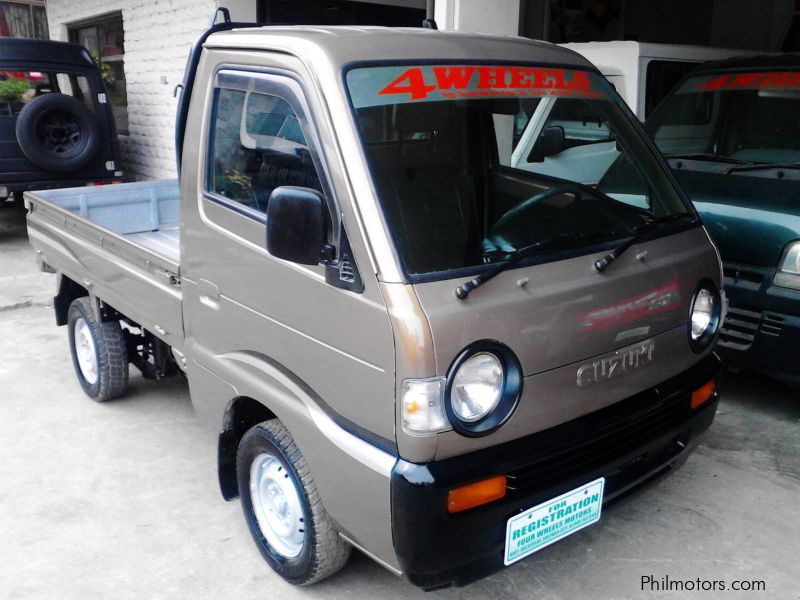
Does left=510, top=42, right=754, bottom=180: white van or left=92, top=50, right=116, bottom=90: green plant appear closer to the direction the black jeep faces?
the green plant

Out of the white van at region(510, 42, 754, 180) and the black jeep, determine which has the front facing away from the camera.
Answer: the black jeep

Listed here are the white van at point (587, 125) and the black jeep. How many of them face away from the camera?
1

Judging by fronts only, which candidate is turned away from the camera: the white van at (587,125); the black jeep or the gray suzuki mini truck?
the black jeep

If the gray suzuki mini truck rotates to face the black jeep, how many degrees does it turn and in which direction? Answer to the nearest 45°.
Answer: approximately 180°

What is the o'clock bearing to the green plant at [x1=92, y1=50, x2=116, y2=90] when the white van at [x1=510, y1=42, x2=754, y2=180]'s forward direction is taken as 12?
The green plant is roughly at 3 o'clock from the white van.

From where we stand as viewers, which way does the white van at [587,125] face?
facing the viewer and to the left of the viewer

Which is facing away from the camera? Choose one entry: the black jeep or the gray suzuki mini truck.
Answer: the black jeep

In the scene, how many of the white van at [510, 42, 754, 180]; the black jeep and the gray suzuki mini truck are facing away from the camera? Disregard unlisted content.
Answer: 1

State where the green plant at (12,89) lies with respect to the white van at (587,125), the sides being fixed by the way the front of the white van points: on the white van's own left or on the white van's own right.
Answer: on the white van's own right

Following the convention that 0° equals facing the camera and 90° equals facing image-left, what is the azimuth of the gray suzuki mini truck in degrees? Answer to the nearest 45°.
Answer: approximately 315°

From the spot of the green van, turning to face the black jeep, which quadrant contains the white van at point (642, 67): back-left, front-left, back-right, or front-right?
front-right

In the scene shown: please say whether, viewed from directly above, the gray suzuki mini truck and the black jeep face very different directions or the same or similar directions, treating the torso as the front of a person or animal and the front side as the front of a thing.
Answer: very different directions

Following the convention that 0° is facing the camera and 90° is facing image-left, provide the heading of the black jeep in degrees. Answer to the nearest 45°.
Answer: approximately 180°
